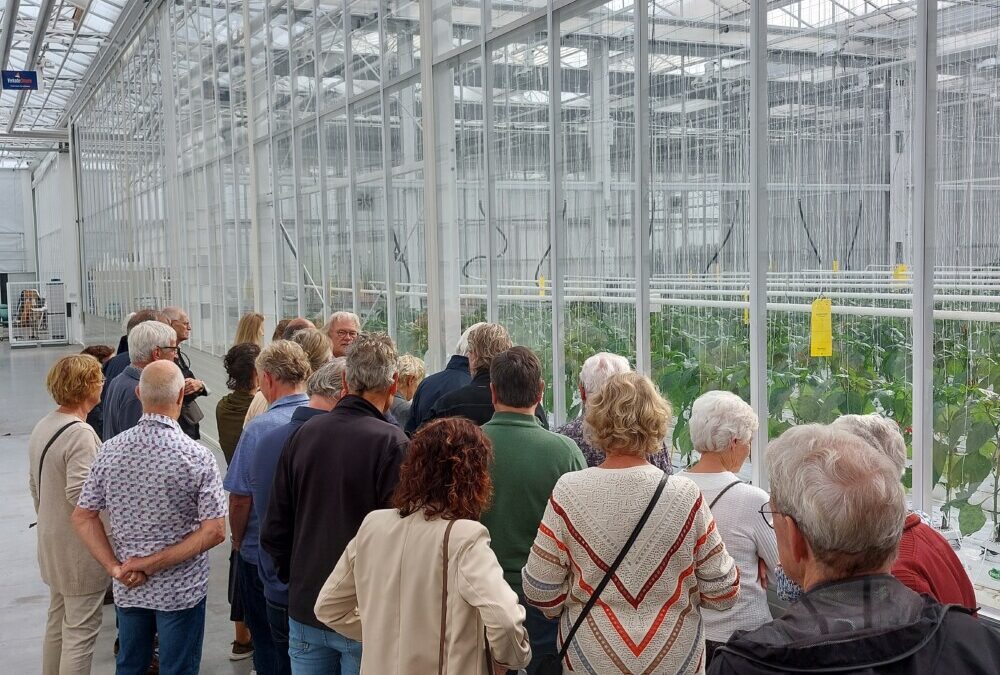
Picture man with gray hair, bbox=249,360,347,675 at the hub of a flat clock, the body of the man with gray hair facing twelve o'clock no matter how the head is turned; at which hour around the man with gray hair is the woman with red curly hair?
The woman with red curly hair is roughly at 4 o'clock from the man with gray hair.

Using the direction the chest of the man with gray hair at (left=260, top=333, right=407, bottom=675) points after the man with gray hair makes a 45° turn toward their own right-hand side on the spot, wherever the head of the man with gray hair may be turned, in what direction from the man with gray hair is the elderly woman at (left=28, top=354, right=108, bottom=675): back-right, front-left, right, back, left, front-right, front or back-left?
back-left

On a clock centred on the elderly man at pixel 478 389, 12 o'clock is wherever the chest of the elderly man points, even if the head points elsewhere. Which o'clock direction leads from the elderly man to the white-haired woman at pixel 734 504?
The white-haired woman is roughly at 5 o'clock from the elderly man.

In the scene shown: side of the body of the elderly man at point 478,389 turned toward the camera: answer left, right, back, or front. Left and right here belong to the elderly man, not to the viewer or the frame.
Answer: back

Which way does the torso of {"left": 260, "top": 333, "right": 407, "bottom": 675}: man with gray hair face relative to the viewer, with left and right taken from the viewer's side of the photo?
facing away from the viewer and to the right of the viewer

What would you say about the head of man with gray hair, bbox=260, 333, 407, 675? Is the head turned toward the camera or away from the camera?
away from the camera

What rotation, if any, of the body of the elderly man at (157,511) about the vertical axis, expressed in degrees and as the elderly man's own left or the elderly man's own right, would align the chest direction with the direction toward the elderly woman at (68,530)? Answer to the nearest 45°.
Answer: approximately 45° to the elderly man's own left

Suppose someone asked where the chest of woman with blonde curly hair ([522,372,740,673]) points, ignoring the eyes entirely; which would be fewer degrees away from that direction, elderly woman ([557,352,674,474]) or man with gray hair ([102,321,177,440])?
the elderly woman

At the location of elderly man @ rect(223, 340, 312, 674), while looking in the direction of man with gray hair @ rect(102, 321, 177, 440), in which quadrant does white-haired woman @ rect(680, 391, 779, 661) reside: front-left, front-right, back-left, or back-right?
back-right

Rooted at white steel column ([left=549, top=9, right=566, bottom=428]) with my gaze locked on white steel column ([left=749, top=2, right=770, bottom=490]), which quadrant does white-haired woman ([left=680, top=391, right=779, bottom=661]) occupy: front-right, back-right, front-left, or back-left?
front-right

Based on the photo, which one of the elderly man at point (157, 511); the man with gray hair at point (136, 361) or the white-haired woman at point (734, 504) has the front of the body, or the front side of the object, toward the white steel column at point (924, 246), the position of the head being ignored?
the white-haired woman

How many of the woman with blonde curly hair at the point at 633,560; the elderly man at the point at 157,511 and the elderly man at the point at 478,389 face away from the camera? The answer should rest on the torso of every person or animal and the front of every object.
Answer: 3

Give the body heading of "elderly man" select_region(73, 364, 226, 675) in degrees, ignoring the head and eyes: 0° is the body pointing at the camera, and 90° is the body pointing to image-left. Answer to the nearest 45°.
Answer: approximately 180°

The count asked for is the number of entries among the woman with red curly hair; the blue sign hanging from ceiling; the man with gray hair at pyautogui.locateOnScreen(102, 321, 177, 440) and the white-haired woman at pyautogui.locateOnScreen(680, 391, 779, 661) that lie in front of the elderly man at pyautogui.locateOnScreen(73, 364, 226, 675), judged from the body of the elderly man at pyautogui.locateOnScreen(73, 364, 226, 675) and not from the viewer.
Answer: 2

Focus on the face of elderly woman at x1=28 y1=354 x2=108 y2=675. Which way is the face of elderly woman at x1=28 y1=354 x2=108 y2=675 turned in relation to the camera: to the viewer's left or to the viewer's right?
to the viewer's right

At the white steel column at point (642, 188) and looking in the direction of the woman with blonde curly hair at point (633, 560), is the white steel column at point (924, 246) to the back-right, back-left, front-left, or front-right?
front-left
